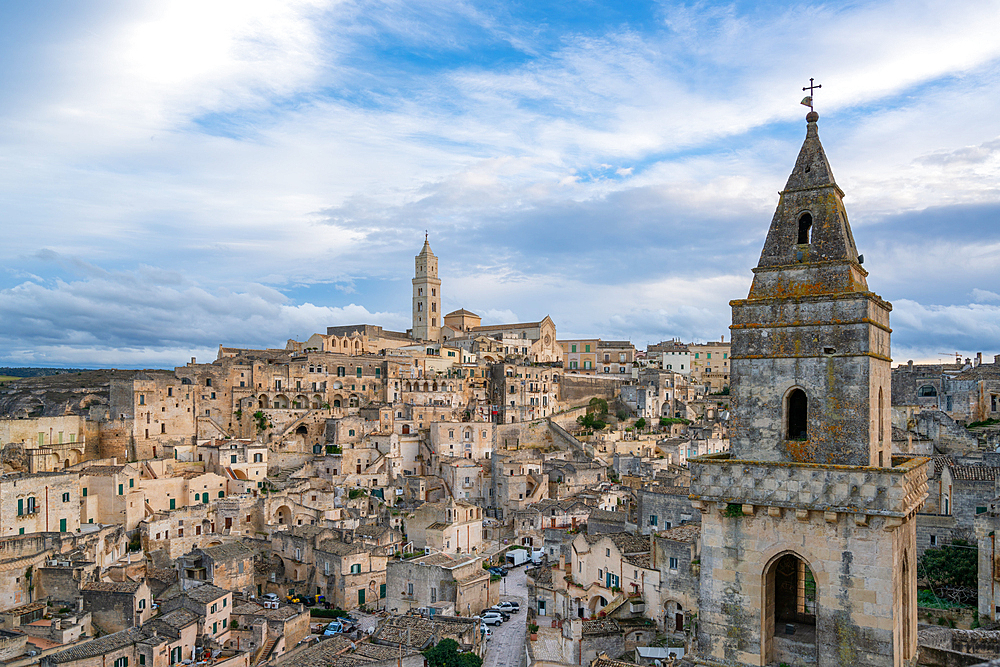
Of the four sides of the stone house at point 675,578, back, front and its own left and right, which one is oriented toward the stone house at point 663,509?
back

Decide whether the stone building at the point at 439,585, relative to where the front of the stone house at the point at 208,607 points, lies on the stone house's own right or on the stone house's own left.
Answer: on the stone house's own left

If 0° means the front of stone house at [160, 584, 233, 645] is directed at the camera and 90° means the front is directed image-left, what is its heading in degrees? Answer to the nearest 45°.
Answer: approximately 315°

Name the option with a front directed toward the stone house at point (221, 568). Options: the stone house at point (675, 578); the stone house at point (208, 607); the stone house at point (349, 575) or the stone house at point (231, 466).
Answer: the stone house at point (231, 466)

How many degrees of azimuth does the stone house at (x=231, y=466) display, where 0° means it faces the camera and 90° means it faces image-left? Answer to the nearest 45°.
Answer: approximately 0°

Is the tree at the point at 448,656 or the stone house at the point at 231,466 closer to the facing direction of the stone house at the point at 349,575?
the tree

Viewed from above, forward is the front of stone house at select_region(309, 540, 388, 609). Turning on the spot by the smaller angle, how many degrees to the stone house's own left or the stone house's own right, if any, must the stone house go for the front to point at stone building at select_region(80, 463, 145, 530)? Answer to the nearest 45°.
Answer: approximately 180°

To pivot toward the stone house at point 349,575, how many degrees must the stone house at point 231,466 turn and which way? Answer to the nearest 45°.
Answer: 0° — it already faces it

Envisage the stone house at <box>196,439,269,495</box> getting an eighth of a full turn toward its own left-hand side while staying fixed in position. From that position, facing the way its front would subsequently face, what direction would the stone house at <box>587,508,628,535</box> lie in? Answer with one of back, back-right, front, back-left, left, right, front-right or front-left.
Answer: front

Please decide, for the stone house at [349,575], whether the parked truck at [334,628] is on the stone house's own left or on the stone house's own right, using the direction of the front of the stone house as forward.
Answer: on the stone house's own right
